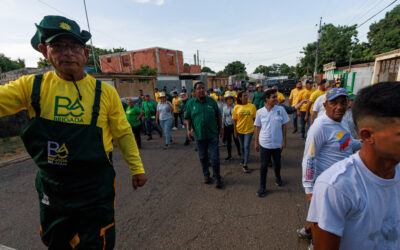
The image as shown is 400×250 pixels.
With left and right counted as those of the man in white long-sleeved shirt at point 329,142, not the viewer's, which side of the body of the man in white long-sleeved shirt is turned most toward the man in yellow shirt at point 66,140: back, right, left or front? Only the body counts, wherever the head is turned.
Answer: right

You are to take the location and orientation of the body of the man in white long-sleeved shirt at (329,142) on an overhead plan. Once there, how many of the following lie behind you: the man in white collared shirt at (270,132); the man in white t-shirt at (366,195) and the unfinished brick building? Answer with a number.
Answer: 2

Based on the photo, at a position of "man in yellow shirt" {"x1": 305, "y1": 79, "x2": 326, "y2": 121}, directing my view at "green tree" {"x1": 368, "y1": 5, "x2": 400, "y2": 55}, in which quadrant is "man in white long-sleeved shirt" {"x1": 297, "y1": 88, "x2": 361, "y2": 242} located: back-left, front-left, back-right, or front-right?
back-right

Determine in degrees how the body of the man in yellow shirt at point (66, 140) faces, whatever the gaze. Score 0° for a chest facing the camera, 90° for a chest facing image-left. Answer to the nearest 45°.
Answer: approximately 0°

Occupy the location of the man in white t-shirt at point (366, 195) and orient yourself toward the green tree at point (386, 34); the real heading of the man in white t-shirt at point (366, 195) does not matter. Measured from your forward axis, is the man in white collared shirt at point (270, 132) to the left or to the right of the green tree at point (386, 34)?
left

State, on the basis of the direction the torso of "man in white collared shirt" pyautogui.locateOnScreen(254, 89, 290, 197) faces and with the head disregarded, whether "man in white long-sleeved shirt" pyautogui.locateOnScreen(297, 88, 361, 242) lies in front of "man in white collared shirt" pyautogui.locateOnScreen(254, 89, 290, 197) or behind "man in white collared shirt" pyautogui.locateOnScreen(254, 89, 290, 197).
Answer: in front

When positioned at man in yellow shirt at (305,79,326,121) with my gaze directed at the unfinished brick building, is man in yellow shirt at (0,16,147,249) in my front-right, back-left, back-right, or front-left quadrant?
back-left
